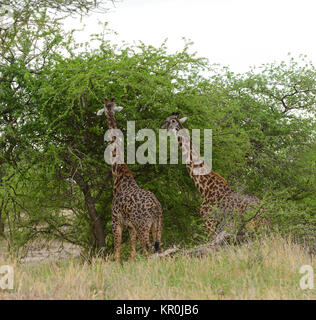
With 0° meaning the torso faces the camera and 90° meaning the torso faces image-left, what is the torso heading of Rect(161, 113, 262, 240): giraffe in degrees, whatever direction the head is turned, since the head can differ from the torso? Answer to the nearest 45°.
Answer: approximately 90°

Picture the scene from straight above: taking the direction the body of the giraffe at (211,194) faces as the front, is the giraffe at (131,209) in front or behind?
in front

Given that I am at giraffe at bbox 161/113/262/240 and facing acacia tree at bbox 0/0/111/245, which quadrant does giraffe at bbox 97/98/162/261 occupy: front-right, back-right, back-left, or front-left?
front-left
